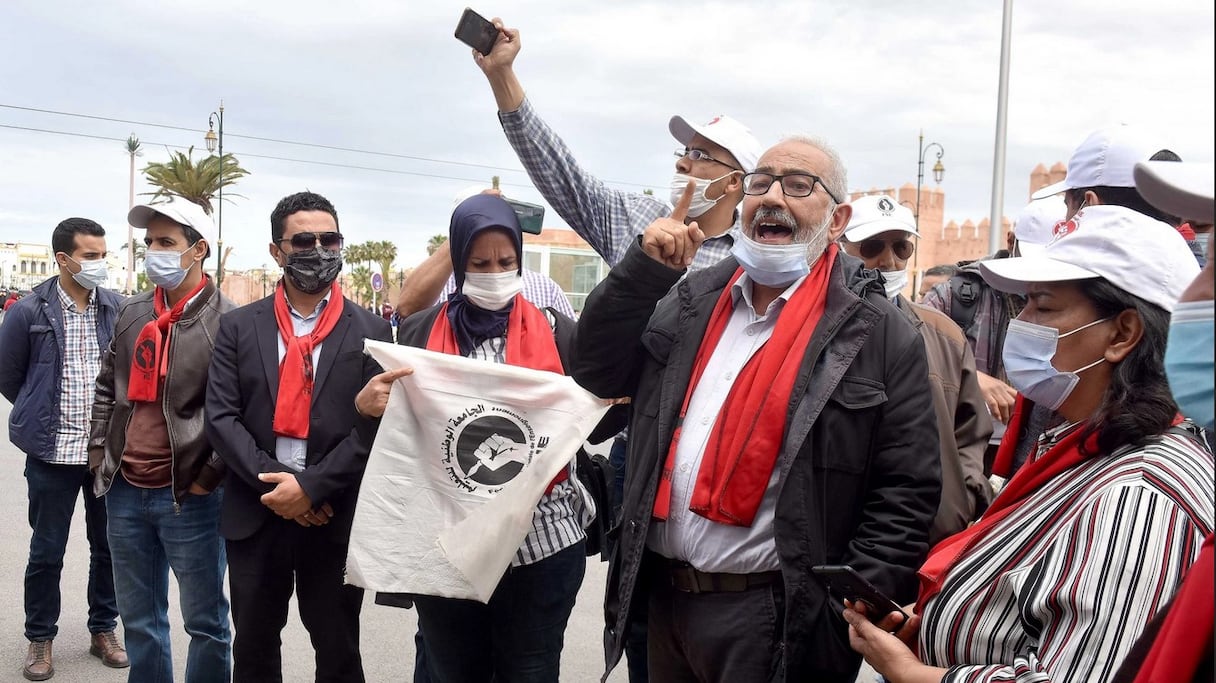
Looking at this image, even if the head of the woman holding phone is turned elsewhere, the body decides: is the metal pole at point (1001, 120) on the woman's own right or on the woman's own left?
on the woman's own right

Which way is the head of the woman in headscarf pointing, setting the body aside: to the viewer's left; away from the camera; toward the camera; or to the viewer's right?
toward the camera

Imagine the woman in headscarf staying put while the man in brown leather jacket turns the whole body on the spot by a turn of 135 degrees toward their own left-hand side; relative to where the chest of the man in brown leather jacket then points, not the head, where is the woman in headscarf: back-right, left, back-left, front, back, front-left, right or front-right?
front-right

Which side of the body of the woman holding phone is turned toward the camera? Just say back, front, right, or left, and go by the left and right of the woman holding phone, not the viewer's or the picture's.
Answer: left

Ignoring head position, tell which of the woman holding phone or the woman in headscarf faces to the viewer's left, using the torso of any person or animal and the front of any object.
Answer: the woman holding phone

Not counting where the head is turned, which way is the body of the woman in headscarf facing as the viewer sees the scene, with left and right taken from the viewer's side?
facing the viewer

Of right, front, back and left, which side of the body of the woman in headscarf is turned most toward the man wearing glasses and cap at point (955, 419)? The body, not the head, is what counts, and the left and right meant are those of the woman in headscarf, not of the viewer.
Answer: left

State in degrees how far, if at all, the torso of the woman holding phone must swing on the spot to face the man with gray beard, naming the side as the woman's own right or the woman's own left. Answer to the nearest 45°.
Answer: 0° — they already face them

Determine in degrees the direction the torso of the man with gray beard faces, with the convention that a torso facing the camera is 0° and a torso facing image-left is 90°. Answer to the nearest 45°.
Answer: approximately 45°

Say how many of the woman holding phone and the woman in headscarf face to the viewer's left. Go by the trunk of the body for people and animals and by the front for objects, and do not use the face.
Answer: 1

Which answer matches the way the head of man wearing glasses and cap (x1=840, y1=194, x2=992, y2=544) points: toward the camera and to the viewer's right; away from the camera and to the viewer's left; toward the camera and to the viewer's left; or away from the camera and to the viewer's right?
toward the camera and to the viewer's left

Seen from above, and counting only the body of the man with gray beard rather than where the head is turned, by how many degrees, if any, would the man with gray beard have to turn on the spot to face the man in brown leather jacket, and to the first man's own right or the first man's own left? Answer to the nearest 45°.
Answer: approximately 90° to the first man's own right

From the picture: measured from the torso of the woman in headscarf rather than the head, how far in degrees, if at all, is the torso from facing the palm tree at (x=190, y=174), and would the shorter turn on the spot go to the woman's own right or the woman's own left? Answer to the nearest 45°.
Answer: approximately 180°

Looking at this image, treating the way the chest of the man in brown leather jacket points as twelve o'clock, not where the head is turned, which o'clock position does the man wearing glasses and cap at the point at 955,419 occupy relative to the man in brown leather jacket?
The man wearing glasses and cap is roughly at 9 o'clock from the man in brown leather jacket.

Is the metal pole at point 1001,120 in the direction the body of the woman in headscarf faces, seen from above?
no

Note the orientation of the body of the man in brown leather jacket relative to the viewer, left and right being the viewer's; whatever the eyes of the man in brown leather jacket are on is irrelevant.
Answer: facing the viewer and to the left of the viewer

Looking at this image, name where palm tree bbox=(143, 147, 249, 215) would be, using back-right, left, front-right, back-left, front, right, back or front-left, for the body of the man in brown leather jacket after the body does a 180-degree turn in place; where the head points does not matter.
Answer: front-left
